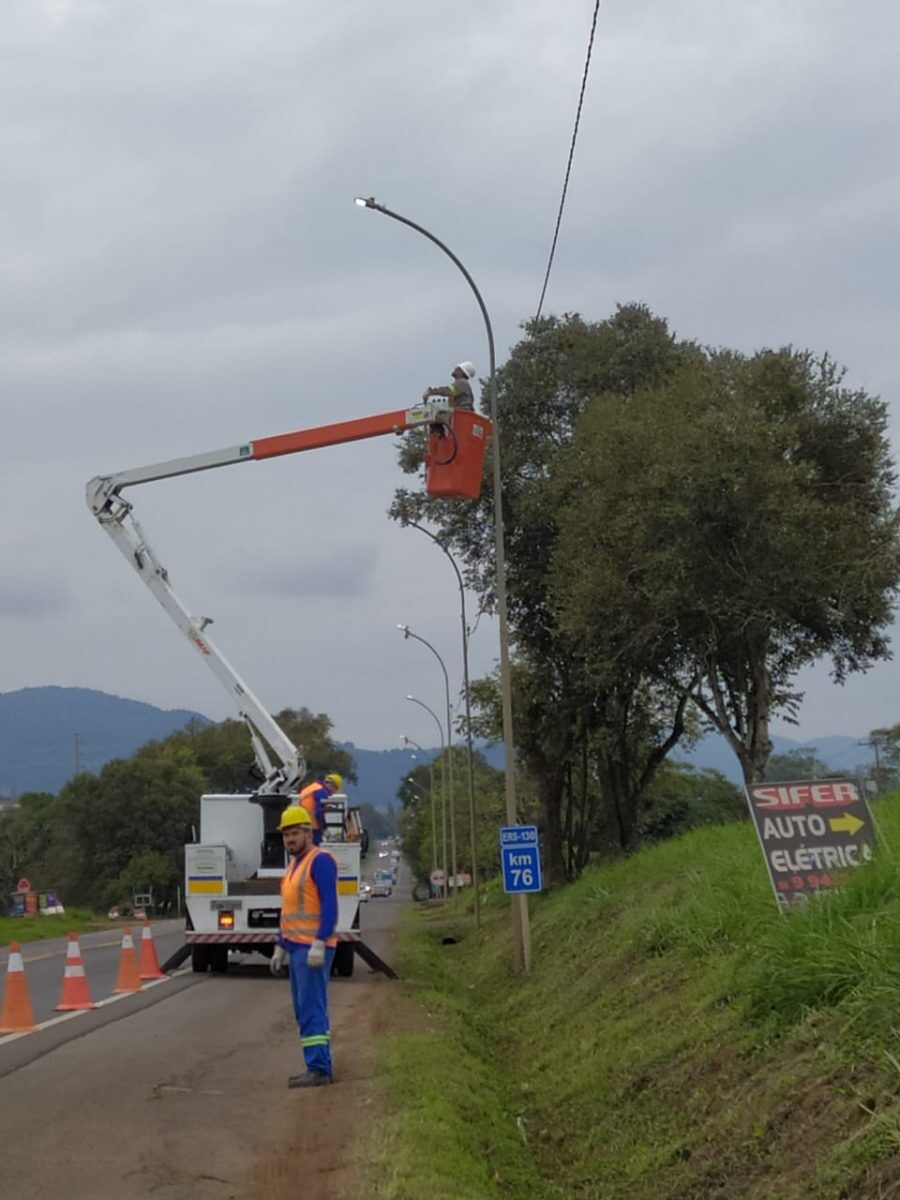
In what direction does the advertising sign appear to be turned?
toward the camera

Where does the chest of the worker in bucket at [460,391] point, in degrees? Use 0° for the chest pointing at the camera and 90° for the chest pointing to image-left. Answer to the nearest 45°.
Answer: approximately 90°

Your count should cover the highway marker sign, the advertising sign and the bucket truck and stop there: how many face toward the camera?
2

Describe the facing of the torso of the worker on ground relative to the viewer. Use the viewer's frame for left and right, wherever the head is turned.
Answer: facing the viewer and to the left of the viewer

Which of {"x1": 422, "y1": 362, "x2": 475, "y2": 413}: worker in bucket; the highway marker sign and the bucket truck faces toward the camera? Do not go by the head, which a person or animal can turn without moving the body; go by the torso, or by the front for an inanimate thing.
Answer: the highway marker sign

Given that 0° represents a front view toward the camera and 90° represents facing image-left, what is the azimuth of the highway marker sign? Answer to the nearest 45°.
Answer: approximately 0°

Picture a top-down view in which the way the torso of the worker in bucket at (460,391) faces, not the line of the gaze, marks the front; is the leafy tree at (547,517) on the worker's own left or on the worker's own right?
on the worker's own right

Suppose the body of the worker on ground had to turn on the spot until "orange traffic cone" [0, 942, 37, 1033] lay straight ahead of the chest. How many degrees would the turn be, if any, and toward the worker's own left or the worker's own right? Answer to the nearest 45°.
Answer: approximately 90° to the worker's own right

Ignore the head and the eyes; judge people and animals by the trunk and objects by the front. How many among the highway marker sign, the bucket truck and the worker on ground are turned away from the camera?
1

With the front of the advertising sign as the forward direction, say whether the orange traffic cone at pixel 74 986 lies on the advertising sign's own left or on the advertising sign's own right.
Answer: on the advertising sign's own right

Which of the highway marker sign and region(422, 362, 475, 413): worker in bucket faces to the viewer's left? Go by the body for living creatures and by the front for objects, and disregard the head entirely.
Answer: the worker in bucket

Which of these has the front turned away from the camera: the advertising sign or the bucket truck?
the bucket truck
